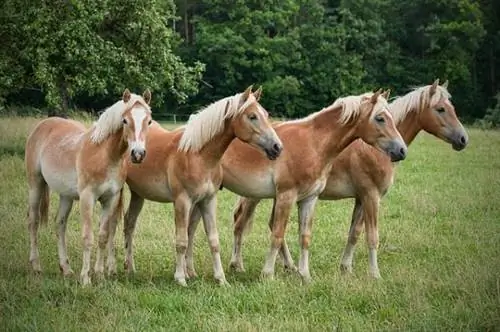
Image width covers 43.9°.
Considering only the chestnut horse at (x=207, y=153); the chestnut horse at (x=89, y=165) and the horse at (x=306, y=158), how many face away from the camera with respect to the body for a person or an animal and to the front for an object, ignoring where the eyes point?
0

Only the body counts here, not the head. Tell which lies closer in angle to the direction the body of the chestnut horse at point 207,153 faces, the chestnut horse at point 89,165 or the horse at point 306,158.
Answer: the horse

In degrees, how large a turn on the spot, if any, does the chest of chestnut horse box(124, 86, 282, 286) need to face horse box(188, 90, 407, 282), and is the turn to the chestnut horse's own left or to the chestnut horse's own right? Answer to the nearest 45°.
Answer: approximately 45° to the chestnut horse's own left

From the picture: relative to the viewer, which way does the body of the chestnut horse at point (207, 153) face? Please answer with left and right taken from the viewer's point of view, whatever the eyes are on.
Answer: facing the viewer and to the right of the viewer

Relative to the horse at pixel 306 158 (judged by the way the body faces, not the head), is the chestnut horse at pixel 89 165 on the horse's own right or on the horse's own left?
on the horse's own right

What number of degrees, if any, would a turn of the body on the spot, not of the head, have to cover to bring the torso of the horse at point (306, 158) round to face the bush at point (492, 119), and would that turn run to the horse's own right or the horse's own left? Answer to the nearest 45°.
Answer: approximately 135° to the horse's own left

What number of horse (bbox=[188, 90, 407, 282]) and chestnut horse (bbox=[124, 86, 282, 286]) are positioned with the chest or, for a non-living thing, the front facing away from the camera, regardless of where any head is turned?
0

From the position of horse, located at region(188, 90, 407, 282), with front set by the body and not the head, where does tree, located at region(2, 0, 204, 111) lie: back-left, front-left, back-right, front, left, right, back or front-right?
back

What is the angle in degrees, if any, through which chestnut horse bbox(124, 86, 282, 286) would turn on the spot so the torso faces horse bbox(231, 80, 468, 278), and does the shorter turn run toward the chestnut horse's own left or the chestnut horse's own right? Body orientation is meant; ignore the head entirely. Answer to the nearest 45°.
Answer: approximately 45° to the chestnut horse's own left
